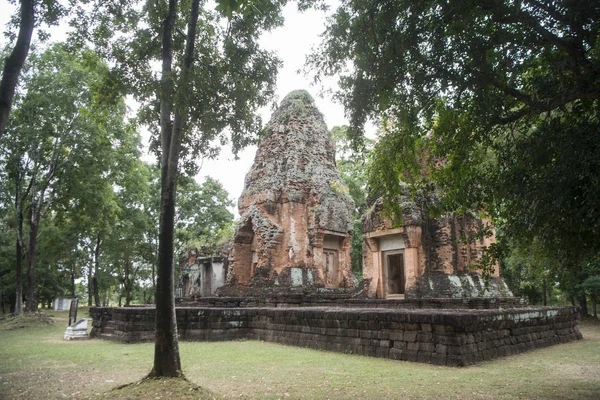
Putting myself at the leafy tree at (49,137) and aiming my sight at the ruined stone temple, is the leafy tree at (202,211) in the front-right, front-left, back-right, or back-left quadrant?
front-left

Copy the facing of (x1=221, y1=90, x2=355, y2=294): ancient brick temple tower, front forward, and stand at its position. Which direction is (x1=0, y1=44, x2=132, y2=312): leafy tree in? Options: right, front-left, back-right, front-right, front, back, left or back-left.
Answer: front-right

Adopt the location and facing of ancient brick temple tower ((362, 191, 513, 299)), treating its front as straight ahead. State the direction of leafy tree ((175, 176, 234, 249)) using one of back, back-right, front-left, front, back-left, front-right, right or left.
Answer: right

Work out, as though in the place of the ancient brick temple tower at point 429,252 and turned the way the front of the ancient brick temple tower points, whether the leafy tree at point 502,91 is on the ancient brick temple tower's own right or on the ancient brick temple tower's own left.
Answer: on the ancient brick temple tower's own left

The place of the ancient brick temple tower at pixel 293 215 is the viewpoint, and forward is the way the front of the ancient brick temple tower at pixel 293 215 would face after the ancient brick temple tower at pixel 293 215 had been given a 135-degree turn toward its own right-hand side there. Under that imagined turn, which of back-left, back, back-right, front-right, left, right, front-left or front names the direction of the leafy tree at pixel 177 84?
back

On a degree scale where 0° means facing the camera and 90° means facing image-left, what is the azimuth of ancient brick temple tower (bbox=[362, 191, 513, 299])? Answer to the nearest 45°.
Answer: approximately 45°

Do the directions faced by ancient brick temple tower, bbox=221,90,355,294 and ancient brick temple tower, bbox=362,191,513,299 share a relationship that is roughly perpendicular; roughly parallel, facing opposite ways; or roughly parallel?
roughly parallel

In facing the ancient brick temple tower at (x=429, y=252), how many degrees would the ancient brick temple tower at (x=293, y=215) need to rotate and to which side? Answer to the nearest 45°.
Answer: approximately 90° to its left

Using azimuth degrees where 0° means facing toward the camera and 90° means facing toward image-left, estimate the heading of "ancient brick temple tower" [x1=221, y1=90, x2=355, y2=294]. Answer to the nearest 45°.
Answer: approximately 45°

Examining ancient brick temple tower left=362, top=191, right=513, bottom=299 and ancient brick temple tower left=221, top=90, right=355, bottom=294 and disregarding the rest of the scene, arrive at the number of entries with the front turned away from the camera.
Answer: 0
